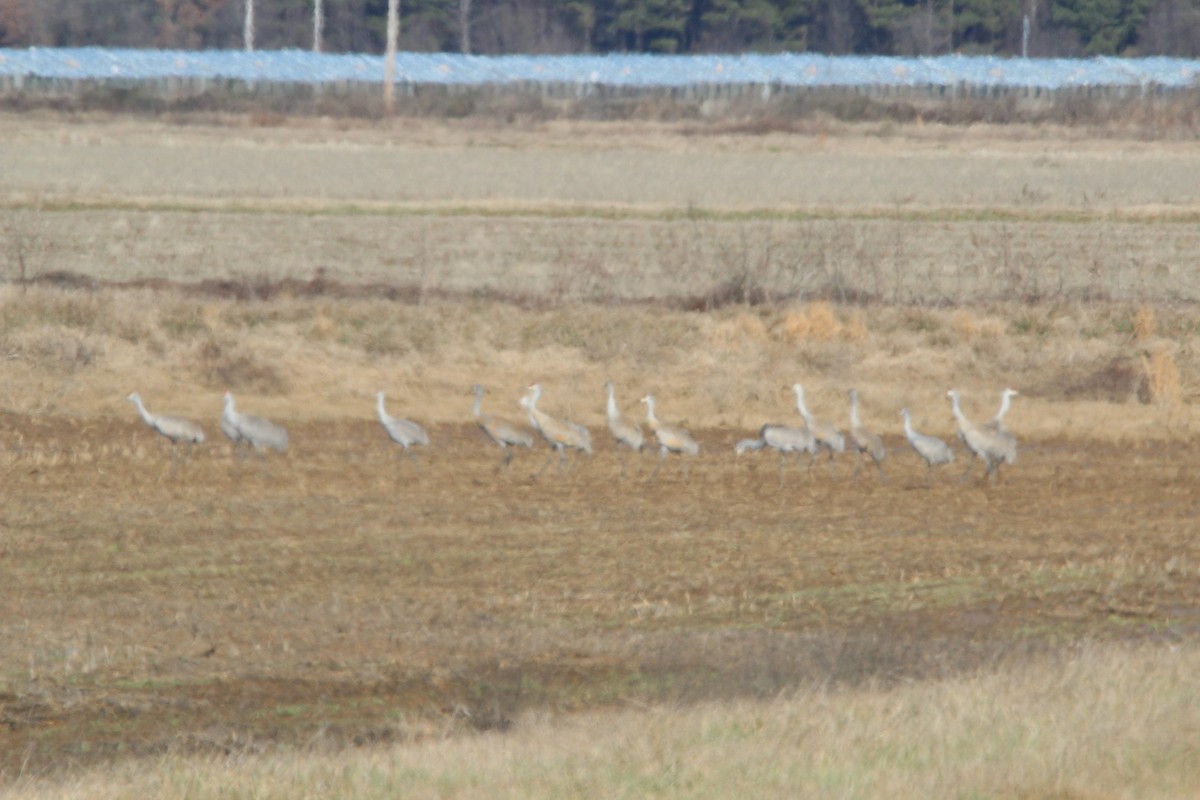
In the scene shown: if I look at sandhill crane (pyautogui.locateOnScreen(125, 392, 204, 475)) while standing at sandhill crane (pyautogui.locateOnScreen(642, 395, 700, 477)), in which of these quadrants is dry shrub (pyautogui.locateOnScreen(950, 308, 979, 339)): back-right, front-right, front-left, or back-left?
back-right

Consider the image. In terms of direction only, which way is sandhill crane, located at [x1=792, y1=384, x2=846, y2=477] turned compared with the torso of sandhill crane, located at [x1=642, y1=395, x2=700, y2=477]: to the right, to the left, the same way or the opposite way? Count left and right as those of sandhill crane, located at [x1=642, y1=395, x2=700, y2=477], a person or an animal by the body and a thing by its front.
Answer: the same way

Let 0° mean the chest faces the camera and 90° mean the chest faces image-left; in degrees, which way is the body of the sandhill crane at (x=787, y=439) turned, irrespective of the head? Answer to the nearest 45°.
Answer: approximately 90°

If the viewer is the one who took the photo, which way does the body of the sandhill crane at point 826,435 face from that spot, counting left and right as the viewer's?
facing to the left of the viewer

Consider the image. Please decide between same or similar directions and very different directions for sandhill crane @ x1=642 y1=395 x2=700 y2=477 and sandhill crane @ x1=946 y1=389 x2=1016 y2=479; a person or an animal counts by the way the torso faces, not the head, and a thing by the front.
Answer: same or similar directions

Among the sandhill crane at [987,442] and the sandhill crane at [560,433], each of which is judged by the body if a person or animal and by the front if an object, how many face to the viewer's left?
2

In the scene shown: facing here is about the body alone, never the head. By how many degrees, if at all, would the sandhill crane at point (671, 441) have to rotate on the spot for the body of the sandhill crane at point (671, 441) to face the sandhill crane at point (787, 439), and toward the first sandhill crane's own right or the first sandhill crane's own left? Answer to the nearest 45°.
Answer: approximately 180°

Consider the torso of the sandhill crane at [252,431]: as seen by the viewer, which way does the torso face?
to the viewer's left

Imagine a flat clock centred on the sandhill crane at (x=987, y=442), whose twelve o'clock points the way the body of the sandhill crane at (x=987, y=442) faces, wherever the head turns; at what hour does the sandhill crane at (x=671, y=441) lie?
the sandhill crane at (x=671, y=441) is roughly at 12 o'clock from the sandhill crane at (x=987, y=442).

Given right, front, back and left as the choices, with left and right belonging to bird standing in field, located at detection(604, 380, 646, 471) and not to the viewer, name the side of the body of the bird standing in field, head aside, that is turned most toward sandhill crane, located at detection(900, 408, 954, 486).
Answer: back

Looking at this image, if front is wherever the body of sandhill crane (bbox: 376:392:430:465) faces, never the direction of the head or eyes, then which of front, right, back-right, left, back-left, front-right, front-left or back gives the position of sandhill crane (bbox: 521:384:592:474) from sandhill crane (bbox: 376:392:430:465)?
back

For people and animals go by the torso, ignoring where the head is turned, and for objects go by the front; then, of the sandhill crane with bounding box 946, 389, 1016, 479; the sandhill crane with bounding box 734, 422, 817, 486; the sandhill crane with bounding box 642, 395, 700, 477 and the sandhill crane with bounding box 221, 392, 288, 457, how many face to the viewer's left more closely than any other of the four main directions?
4

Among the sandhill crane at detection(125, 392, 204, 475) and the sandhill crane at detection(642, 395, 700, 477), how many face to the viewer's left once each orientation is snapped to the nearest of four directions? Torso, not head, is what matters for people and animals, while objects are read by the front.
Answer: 2

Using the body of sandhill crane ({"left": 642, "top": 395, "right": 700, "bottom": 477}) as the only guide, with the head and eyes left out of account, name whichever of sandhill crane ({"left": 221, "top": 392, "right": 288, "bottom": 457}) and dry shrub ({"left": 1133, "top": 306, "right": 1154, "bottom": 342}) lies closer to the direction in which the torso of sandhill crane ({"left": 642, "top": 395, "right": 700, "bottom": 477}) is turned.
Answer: the sandhill crane

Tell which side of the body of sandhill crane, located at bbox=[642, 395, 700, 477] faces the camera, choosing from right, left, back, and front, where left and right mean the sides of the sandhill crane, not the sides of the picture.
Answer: left

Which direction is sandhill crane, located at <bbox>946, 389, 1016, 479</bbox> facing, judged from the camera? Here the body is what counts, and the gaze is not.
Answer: to the viewer's left

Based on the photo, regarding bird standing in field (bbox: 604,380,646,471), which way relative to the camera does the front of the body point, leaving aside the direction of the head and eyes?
to the viewer's left

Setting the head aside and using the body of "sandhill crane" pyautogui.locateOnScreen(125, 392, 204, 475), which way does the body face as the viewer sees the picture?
to the viewer's left

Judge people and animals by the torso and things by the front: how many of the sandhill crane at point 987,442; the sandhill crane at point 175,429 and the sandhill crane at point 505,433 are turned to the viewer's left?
3

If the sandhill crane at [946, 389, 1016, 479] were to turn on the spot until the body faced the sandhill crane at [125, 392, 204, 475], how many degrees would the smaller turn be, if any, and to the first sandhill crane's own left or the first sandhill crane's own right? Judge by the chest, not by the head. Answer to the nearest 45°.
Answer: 0° — it already faces it

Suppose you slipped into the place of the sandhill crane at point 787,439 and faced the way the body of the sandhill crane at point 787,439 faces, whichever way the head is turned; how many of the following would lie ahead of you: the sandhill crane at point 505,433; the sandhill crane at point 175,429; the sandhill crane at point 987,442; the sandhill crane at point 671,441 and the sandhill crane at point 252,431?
4

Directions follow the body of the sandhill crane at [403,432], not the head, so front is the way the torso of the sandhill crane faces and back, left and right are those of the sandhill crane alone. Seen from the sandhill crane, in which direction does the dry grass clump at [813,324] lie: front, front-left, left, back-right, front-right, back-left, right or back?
back-right
